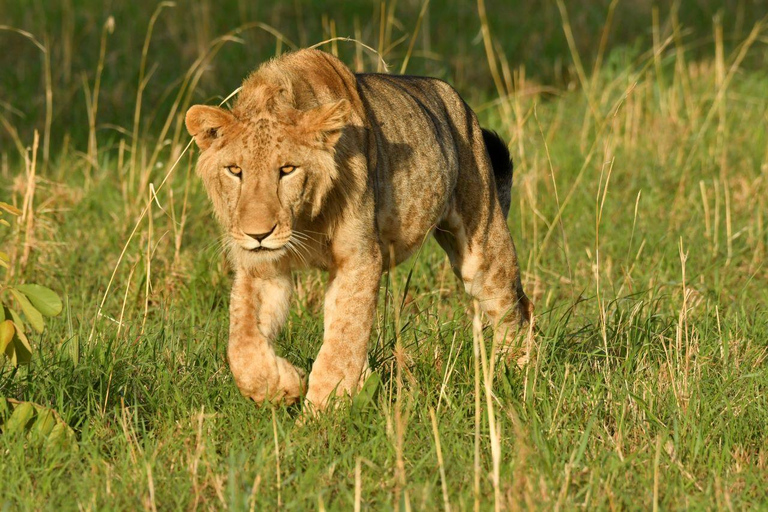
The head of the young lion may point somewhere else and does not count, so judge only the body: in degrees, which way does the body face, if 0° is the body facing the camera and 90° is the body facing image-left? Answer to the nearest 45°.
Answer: approximately 45°

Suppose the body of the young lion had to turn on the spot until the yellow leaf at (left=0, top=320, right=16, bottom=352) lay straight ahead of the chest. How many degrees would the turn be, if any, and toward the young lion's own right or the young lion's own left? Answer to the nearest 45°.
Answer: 0° — it already faces it

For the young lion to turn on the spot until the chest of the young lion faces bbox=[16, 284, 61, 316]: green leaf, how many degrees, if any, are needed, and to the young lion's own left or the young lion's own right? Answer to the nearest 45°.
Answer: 0° — it already faces it

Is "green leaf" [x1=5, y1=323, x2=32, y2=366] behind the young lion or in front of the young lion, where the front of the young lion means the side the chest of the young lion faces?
in front

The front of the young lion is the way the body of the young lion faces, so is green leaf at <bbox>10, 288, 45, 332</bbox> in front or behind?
in front

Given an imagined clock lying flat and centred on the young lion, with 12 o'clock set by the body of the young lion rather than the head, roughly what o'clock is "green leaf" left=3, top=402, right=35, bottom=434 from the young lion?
The green leaf is roughly at 12 o'clock from the young lion.
